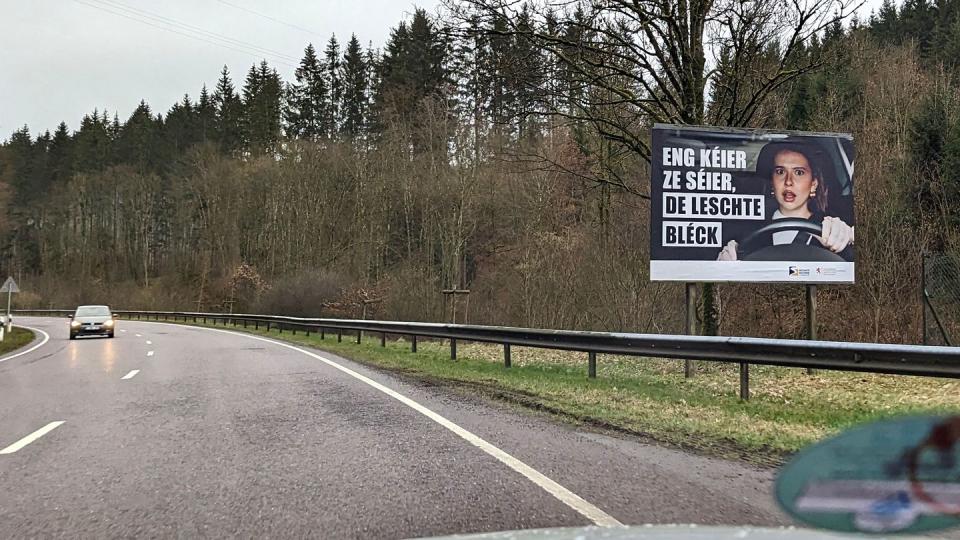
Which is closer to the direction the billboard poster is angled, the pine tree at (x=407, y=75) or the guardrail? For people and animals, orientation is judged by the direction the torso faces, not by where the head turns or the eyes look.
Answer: the guardrail

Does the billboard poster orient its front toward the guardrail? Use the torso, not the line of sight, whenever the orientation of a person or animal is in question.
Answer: yes

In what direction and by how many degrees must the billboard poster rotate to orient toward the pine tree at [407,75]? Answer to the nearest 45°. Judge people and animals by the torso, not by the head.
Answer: approximately 135° to its right

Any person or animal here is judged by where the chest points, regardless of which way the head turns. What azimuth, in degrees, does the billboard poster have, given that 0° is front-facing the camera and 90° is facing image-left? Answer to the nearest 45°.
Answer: approximately 0°

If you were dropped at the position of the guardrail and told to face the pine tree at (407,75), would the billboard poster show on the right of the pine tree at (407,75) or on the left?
right
